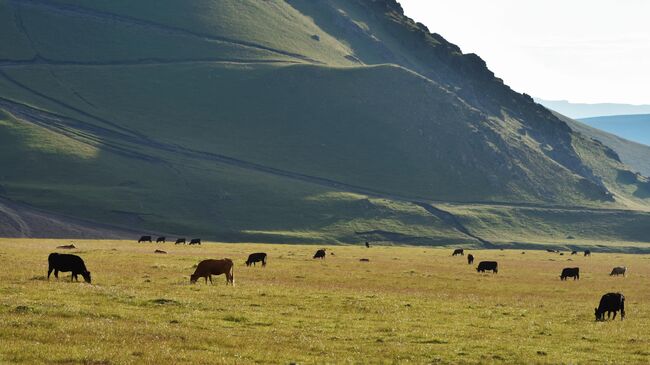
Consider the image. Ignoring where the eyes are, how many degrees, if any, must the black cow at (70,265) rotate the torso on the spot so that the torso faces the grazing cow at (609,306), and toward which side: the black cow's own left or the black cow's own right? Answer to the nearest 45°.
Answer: approximately 45° to the black cow's own right

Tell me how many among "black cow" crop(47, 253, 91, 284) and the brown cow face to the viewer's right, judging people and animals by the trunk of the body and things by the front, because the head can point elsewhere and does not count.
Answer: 1

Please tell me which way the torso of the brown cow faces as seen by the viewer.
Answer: to the viewer's left

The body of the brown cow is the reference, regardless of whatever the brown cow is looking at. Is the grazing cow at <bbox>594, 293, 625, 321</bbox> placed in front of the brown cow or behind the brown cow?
behind

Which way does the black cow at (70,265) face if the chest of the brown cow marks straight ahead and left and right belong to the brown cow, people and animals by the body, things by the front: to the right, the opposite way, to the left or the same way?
the opposite way

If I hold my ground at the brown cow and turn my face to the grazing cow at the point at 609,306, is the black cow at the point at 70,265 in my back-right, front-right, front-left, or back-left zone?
back-right

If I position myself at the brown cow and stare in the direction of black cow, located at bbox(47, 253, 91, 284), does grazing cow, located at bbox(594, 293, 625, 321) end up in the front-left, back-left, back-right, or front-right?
back-left

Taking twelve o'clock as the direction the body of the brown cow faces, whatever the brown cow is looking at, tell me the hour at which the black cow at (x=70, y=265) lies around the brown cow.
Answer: The black cow is roughly at 11 o'clock from the brown cow.

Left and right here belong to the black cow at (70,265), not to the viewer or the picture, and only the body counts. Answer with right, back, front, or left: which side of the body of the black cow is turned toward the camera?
right
